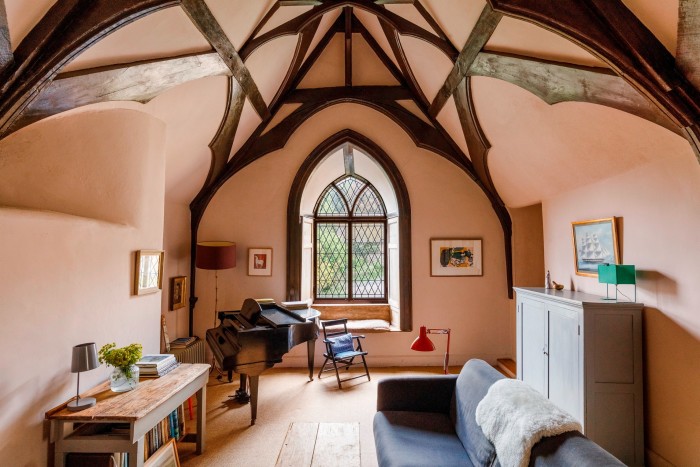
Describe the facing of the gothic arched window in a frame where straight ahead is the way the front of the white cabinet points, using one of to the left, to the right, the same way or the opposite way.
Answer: to the left

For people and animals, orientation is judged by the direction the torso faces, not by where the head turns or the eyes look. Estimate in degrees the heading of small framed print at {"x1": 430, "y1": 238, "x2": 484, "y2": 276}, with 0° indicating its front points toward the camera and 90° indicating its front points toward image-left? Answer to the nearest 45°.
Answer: approximately 0°

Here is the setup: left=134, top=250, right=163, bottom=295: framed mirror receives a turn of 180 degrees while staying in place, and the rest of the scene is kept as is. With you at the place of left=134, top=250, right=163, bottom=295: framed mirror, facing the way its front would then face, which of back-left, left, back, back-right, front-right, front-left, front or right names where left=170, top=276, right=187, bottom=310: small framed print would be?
front-right

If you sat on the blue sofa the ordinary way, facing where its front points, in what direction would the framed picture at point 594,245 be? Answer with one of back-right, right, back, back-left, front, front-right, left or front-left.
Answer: back-right

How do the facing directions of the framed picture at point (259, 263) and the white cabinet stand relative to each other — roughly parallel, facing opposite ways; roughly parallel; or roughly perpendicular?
roughly perpendicular

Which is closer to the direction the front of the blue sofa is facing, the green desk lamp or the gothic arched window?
the gothic arched window

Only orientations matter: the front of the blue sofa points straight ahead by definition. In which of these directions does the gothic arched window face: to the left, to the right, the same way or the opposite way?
to the left

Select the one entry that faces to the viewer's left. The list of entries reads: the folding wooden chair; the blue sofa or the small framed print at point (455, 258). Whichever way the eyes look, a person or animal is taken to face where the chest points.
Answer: the blue sofa

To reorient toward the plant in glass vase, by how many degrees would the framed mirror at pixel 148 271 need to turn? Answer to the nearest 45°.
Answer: approximately 45° to its right

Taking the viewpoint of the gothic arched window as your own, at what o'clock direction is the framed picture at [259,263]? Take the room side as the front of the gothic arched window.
The framed picture is roughly at 2 o'clock from the gothic arched window.

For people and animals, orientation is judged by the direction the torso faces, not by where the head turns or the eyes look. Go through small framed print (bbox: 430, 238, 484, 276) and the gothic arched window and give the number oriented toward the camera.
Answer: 2

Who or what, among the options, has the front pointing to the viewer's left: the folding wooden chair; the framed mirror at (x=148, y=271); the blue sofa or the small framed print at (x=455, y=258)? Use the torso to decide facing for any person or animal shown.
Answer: the blue sofa

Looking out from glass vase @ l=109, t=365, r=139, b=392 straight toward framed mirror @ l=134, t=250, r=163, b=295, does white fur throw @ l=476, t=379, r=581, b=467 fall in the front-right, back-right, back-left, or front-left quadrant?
back-right
